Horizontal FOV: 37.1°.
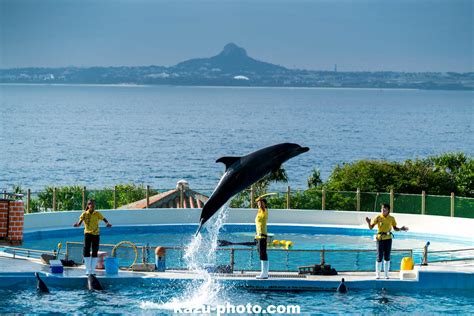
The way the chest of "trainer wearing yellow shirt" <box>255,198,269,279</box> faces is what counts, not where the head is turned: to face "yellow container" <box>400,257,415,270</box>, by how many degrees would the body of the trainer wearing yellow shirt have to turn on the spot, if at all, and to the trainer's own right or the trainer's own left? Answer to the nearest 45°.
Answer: approximately 180°

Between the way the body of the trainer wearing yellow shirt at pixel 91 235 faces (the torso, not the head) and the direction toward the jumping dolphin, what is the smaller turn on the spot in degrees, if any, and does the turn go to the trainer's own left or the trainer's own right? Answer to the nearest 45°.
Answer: approximately 45° to the trainer's own left

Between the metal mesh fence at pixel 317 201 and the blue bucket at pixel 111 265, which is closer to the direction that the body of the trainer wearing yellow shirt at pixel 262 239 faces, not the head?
the blue bucket

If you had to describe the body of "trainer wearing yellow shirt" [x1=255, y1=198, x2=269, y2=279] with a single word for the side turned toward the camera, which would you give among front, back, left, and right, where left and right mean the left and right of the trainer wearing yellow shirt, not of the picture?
left

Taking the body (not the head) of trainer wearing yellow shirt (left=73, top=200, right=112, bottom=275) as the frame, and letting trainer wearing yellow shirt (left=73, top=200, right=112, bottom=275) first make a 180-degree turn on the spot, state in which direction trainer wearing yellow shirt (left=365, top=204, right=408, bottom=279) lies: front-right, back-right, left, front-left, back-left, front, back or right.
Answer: right

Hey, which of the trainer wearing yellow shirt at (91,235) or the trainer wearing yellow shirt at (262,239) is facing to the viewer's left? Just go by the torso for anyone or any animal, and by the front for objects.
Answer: the trainer wearing yellow shirt at (262,239)

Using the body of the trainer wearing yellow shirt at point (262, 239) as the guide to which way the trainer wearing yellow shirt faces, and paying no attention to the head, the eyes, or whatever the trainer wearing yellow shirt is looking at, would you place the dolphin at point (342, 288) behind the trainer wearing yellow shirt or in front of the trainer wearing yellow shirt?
behind

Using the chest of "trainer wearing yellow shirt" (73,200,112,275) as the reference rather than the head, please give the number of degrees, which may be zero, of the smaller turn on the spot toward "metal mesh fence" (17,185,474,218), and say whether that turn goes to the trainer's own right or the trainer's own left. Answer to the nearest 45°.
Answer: approximately 135° to the trainer's own left

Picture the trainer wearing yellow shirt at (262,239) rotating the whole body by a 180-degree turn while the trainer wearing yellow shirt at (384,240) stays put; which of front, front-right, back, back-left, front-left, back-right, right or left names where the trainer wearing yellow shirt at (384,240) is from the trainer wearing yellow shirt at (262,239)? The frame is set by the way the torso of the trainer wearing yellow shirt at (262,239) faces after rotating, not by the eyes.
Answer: front

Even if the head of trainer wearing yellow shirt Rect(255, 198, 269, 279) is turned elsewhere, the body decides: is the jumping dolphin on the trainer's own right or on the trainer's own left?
on the trainer's own left

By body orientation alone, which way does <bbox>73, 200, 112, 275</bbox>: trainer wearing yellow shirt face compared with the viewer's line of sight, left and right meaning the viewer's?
facing the viewer

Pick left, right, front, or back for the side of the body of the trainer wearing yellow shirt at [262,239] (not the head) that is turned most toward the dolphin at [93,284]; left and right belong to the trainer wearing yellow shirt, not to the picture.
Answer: front

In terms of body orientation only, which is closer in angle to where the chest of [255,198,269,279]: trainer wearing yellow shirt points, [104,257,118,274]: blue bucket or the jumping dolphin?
the blue bucket

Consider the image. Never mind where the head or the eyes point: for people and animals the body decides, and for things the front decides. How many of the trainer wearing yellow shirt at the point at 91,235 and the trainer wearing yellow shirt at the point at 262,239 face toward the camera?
1

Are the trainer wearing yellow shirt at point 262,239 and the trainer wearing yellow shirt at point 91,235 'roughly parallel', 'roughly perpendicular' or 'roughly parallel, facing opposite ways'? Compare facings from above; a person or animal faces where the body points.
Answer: roughly perpendicular

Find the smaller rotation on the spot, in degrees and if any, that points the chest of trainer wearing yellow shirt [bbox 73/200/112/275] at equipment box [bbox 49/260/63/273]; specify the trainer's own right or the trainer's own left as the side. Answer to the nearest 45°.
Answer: approximately 90° to the trainer's own right

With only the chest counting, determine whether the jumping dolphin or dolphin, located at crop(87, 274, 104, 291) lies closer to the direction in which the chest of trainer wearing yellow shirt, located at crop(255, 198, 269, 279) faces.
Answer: the dolphin
